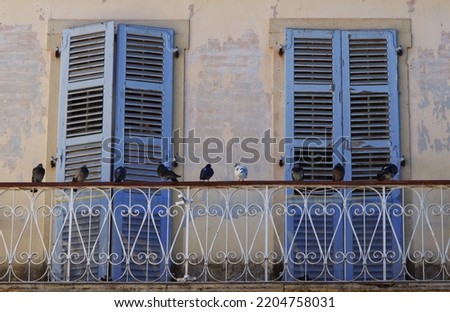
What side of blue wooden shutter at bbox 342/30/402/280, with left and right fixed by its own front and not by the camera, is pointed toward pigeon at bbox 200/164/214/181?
right

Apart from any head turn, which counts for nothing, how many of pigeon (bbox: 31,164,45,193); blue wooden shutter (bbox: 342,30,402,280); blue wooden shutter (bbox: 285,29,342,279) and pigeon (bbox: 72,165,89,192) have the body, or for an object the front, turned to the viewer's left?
0

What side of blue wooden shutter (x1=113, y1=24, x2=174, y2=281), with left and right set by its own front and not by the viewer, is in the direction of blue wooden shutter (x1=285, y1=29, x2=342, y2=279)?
left

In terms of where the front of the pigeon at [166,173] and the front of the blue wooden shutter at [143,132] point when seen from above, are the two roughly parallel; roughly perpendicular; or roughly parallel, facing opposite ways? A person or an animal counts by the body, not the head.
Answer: roughly perpendicular

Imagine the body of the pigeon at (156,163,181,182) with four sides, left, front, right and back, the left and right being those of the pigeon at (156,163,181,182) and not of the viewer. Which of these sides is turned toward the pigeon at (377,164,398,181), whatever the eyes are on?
back

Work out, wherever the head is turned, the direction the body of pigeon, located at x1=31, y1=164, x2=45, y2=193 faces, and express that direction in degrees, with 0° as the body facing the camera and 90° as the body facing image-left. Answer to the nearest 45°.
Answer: approximately 225°

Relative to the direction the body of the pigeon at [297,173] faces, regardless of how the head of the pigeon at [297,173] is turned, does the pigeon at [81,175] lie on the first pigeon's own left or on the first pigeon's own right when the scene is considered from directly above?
on the first pigeon's own right

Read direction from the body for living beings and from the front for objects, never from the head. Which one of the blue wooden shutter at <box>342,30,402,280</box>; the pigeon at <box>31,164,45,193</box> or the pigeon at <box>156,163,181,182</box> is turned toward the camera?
the blue wooden shutter

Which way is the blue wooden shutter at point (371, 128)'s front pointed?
toward the camera
